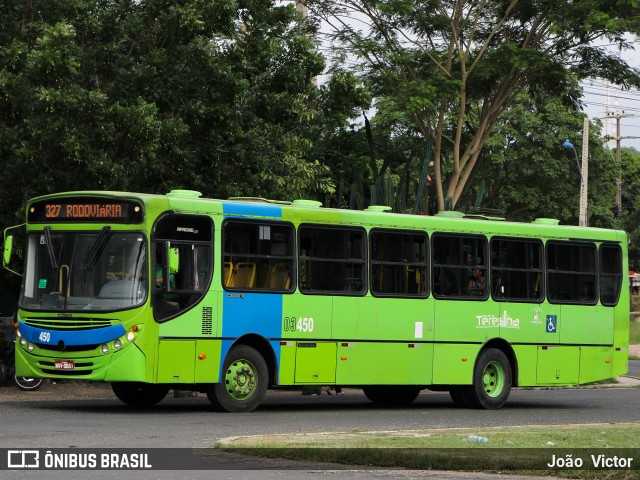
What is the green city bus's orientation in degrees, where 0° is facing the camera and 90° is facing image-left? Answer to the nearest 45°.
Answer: approximately 45°
